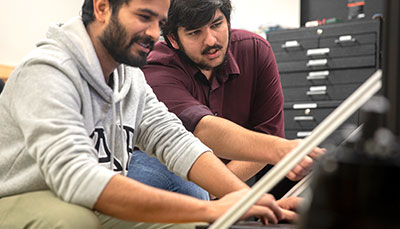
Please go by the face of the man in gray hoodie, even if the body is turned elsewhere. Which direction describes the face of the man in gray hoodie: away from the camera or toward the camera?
toward the camera

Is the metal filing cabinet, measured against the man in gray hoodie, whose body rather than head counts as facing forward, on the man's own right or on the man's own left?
on the man's own left

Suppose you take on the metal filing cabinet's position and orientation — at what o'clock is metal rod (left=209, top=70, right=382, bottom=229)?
The metal rod is roughly at 12 o'clock from the metal filing cabinet.

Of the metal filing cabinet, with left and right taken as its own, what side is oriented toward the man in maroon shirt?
front

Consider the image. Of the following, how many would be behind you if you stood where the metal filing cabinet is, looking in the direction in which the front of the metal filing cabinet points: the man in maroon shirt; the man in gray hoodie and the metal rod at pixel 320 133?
0

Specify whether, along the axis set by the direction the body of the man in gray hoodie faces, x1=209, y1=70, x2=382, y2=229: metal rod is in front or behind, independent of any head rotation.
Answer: in front

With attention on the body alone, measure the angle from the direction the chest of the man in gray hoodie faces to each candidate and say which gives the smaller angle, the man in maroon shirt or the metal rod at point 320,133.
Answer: the metal rod

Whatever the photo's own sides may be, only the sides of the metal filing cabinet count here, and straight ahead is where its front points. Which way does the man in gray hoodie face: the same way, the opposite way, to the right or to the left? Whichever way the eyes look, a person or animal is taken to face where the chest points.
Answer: to the left

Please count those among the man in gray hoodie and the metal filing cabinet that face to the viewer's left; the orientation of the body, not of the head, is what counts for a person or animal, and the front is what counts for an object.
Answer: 0

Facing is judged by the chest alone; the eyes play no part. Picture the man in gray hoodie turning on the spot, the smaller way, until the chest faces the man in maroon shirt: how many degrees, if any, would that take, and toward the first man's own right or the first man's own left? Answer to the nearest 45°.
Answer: approximately 90° to the first man's own left

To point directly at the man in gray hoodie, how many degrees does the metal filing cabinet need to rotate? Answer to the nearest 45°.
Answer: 0° — it already faces them

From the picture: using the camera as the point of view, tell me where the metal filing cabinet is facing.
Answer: facing the viewer

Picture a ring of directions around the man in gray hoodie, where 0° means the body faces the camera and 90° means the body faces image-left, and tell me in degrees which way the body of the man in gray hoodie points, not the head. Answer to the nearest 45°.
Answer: approximately 315°
